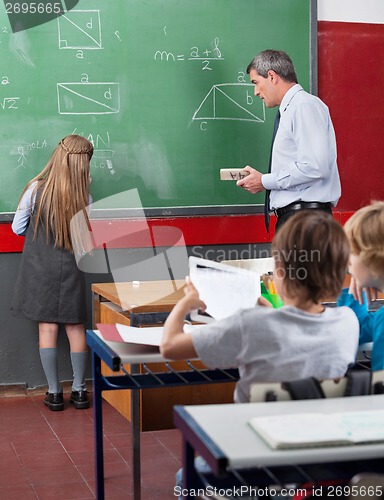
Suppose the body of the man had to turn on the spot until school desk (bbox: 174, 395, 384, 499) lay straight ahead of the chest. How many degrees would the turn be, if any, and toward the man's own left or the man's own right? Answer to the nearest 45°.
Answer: approximately 90° to the man's own left

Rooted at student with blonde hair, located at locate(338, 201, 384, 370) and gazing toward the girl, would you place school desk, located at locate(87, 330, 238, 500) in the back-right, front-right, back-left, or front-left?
front-left

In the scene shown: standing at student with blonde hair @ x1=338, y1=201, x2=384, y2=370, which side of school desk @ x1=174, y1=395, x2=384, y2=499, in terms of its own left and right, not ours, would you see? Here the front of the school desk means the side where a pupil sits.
back

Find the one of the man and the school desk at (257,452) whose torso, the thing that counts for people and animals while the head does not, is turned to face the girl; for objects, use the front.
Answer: the man

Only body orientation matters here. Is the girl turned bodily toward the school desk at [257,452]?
no

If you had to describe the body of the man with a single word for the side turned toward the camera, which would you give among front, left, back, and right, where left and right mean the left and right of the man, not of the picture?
left

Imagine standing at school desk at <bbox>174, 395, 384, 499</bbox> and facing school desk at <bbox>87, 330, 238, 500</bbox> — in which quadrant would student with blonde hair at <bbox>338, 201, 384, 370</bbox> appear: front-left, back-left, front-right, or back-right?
front-right

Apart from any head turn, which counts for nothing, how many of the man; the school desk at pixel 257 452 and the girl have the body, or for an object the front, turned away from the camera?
1

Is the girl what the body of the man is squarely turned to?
yes

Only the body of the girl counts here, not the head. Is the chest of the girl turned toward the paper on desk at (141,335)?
no

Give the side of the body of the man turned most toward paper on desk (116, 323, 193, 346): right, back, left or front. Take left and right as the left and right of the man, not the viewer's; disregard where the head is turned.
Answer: left

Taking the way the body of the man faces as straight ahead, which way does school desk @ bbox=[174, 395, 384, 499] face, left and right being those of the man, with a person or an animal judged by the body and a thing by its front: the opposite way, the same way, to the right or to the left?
to the left

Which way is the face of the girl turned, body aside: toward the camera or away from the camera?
away from the camera

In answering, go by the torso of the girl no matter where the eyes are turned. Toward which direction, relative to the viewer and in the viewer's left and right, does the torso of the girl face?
facing away from the viewer

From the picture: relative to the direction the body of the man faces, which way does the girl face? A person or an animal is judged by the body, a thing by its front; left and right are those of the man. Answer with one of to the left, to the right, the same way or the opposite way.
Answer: to the right

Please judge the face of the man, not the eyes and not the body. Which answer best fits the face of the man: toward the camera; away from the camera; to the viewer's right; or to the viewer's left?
to the viewer's left

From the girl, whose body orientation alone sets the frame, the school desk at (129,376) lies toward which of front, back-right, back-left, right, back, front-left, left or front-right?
back

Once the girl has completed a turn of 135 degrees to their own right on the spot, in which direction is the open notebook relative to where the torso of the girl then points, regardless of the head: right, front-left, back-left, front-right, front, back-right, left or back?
front-right

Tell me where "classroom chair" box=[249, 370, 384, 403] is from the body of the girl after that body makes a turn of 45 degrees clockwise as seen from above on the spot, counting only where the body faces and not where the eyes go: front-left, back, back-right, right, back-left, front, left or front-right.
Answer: back-right

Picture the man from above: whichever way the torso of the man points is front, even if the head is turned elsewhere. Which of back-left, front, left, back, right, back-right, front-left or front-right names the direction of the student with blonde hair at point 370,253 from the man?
left

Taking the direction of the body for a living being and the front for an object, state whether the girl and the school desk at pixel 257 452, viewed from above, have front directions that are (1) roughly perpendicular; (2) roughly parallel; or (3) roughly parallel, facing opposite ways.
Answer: roughly parallel, facing opposite ways
